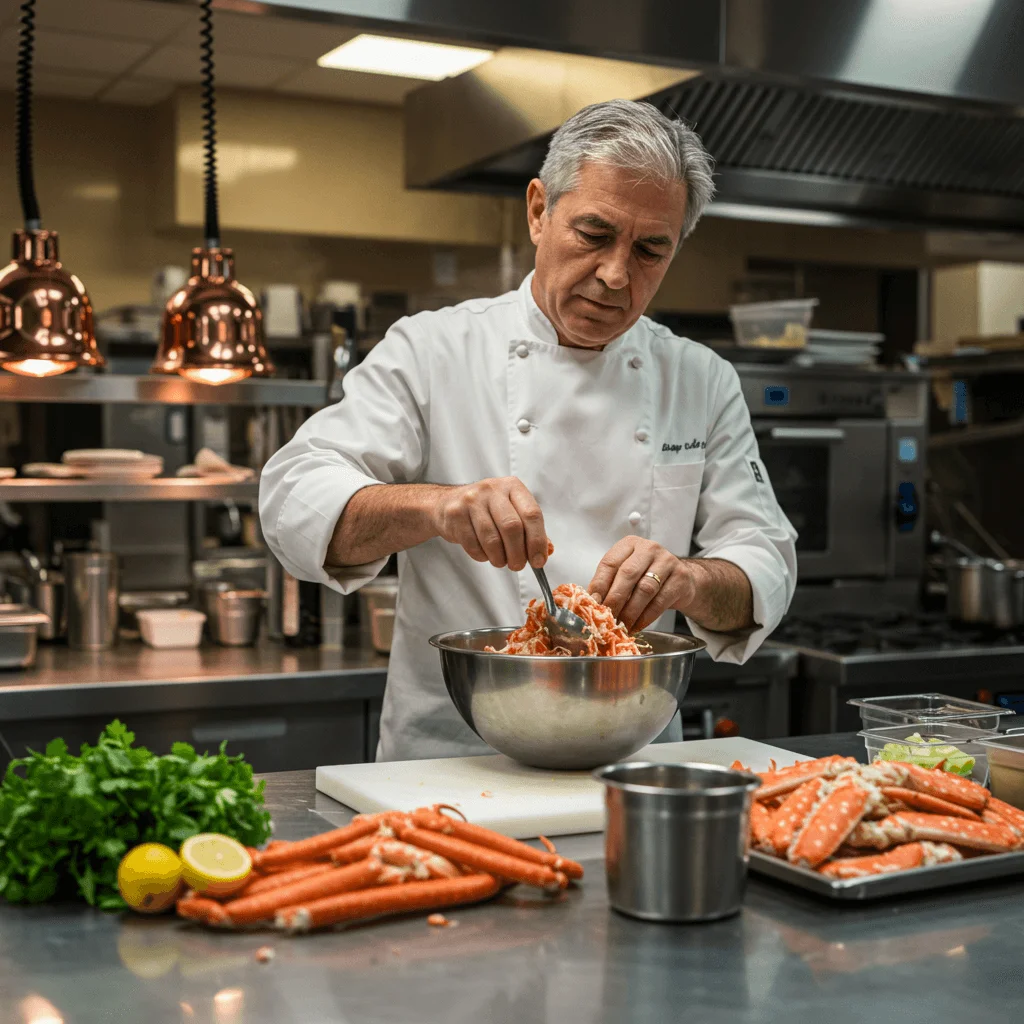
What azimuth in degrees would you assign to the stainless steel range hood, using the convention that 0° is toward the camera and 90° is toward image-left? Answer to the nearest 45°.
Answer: approximately 45°

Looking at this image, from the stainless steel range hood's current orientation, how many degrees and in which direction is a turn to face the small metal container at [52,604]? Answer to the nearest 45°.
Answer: approximately 45° to its right

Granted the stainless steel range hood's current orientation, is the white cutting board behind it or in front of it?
in front

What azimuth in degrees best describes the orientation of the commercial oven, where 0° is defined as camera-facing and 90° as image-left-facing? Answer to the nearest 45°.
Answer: approximately 0°

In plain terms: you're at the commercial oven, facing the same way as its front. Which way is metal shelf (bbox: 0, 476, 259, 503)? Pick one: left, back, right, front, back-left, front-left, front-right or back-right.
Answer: front-right

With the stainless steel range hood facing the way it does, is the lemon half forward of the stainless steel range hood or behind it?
forward

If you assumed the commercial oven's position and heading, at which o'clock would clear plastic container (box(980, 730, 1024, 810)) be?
The clear plastic container is roughly at 12 o'clock from the commercial oven.

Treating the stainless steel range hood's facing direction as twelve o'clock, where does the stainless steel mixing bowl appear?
The stainless steel mixing bowl is roughly at 11 o'clock from the stainless steel range hood.

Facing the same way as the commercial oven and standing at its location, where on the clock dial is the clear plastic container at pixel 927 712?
The clear plastic container is roughly at 12 o'clock from the commercial oven.

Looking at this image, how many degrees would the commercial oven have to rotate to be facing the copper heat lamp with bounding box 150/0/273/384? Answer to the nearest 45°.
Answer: approximately 45° to its right

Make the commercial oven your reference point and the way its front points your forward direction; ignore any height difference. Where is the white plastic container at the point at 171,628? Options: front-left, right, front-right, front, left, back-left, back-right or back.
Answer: front-right

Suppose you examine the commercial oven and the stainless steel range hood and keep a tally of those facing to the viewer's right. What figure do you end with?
0

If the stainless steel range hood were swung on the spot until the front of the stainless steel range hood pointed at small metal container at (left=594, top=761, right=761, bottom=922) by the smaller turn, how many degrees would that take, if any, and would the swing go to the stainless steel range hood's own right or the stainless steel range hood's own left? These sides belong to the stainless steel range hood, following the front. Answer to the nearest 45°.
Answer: approximately 45° to the stainless steel range hood's own left

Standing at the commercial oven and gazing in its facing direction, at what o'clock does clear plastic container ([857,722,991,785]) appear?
The clear plastic container is roughly at 12 o'clock from the commercial oven.

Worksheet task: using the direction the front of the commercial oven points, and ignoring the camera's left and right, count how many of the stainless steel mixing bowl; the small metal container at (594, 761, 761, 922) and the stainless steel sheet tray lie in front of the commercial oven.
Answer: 3
